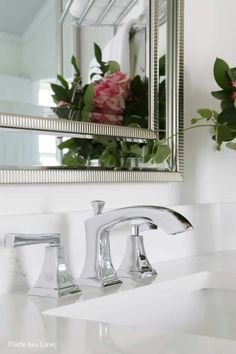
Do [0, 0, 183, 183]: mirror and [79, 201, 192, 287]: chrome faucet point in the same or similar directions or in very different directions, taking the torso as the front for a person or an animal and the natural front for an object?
same or similar directions

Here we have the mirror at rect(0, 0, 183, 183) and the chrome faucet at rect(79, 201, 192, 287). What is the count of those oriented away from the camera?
0

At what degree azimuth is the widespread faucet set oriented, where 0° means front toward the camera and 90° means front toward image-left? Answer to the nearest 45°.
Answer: approximately 315°

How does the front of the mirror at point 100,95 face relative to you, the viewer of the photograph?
facing the viewer and to the right of the viewer

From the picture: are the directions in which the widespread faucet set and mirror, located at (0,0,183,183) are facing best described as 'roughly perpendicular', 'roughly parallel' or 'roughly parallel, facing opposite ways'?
roughly parallel
